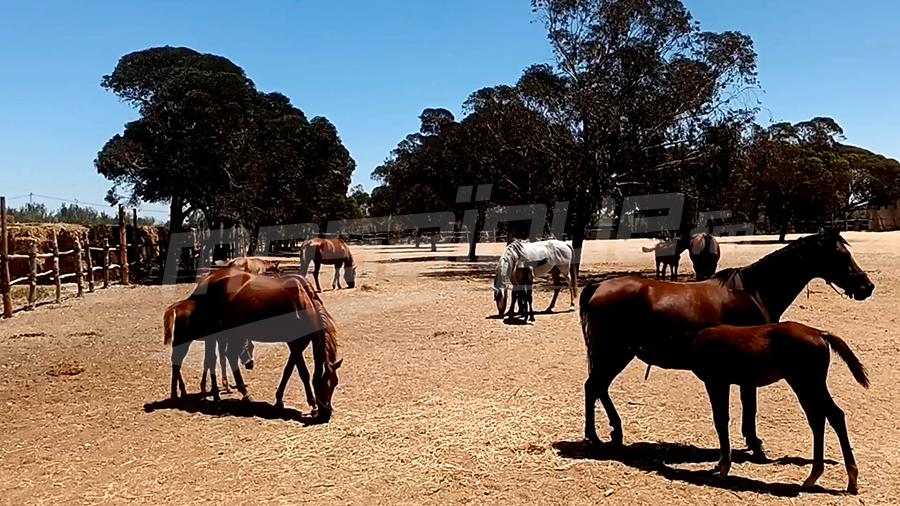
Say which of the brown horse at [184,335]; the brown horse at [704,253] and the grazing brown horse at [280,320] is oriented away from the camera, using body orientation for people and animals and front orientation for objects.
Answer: the brown horse at [704,253]

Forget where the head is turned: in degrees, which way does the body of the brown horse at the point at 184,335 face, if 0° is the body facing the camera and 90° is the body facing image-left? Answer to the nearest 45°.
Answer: approximately 270°

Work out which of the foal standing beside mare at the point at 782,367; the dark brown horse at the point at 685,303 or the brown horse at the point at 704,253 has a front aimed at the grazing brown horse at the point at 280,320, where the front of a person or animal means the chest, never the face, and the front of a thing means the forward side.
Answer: the foal standing beside mare

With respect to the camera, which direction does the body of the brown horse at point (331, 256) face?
to the viewer's right

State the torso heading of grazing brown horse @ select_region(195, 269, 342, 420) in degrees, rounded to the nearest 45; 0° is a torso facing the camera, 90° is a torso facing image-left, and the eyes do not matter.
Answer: approximately 315°

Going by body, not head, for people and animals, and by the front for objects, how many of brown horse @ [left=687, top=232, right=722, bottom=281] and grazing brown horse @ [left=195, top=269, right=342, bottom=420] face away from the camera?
1

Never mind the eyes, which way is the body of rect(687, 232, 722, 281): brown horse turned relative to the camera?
away from the camera

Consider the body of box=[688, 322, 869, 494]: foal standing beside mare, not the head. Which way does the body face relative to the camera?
to the viewer's left

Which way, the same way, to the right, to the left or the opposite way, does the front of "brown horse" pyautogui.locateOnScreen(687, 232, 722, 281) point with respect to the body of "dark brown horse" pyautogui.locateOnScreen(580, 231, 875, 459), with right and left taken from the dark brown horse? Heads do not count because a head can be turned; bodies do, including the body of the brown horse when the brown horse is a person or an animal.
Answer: to the left

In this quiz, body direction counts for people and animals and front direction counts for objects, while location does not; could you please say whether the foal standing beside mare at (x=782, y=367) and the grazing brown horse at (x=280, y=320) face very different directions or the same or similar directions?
very different directions

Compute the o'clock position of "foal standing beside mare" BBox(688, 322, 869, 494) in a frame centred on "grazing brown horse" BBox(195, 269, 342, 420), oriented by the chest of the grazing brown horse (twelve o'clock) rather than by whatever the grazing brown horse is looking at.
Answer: The foal standing beside mare is roughly at 12 o'clock from the grazing brown horse.

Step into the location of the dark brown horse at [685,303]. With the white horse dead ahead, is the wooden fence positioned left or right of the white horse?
left

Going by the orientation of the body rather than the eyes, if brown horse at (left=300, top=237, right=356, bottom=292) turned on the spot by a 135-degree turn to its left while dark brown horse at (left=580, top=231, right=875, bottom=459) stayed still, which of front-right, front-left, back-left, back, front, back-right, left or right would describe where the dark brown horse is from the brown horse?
back-left
